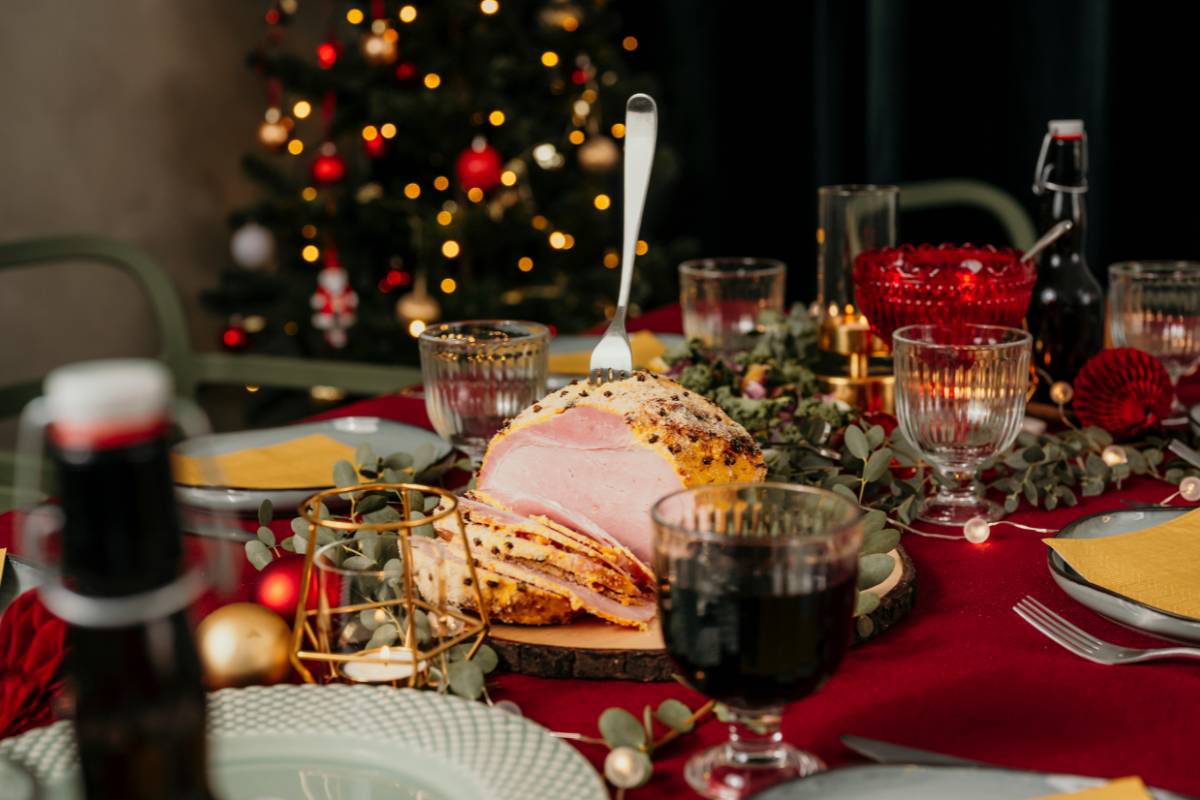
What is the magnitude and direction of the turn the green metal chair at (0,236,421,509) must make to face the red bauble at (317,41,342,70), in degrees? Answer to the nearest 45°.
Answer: approximately 90° to its left

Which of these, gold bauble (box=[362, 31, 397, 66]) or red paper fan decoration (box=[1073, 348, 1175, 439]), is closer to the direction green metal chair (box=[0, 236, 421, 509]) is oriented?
the red paper fan decoration

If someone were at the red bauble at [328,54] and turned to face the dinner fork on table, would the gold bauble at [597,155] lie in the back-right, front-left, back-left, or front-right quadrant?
front-left

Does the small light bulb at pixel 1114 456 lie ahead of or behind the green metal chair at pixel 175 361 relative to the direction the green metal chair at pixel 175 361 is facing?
ahead

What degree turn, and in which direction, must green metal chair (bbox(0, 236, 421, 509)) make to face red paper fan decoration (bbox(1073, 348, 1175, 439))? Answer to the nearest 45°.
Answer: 0° — it already faces it

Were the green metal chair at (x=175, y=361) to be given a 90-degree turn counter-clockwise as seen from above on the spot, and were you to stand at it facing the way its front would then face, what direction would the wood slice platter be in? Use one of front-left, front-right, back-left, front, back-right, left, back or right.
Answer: back-right

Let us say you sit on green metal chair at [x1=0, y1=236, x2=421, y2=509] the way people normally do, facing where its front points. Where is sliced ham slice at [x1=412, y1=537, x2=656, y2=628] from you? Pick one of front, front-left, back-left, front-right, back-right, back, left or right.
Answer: front-right

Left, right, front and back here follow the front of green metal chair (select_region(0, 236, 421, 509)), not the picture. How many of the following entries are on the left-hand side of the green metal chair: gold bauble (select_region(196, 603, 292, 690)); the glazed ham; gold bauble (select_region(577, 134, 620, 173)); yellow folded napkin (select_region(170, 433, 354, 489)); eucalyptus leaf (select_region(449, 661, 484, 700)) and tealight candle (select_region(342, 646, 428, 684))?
1

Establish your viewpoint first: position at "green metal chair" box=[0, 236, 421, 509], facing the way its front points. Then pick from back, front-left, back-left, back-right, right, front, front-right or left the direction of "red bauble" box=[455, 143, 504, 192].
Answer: left

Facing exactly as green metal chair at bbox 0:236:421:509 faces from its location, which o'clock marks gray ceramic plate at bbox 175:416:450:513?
The gray ceramic plate is roughly at 1 o'clock from the green metal chair.

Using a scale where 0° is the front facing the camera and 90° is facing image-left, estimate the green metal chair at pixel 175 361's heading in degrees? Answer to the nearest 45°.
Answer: approximately 315°

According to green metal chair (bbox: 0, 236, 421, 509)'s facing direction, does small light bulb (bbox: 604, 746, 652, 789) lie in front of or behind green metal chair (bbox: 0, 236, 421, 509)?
in front

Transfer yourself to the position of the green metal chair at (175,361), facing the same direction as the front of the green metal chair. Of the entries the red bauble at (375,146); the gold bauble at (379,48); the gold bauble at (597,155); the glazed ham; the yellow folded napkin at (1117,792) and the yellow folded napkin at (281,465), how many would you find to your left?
3

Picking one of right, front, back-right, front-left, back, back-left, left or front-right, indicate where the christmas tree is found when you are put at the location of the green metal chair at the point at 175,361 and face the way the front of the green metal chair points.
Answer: left

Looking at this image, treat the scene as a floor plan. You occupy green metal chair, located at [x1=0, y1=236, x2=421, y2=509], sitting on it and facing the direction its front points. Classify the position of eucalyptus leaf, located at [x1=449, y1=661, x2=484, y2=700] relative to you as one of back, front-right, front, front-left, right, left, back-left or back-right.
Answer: front-right

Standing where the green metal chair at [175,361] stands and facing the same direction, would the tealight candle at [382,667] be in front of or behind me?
in front

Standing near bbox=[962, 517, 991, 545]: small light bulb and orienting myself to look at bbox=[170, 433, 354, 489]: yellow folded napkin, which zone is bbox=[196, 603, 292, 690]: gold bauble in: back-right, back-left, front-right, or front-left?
front-left

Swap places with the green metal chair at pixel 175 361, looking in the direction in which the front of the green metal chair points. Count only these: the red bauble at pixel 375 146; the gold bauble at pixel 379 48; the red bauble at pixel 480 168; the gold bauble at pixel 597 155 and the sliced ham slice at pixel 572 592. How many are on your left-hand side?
4

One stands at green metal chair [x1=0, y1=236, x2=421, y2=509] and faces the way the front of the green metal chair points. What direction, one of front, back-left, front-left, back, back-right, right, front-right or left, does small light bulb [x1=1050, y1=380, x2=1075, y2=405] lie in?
front
